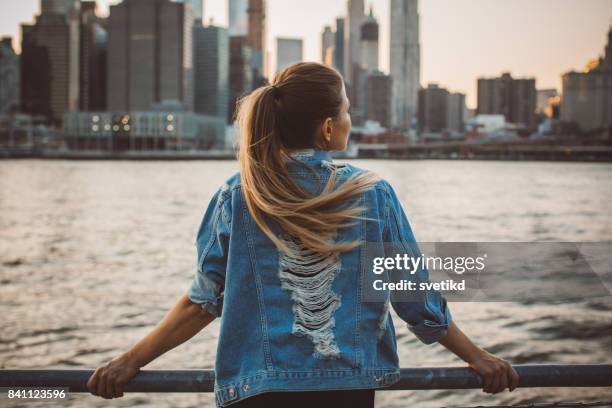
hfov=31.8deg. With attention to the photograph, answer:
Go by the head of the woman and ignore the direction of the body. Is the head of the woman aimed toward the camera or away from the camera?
away from the camera

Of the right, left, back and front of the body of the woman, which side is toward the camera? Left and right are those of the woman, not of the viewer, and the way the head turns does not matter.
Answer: back
